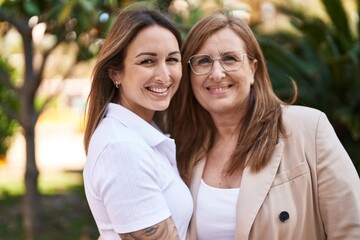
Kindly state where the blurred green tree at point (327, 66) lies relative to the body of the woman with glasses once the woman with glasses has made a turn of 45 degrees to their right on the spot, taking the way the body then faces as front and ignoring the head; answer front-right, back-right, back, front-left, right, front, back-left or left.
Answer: right

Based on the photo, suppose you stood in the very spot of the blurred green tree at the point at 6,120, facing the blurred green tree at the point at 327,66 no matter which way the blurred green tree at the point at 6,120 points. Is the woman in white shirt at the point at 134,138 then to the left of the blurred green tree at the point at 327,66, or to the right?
right

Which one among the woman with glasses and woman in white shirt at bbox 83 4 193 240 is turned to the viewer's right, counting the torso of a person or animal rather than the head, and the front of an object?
the woman in white shirt

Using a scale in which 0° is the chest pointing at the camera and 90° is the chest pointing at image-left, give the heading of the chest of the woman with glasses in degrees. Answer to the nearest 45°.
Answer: approximately 45°

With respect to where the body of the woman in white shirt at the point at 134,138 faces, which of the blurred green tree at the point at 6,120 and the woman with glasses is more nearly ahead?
the woman with glasses

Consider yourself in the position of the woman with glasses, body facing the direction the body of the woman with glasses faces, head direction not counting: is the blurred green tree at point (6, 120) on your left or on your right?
on your right
